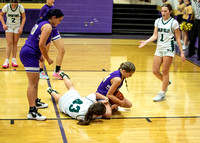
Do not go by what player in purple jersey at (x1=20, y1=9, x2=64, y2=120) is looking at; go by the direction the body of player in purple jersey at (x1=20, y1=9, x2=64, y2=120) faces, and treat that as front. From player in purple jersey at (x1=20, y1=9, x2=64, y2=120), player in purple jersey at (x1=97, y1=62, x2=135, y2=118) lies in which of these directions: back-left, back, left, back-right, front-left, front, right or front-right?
front

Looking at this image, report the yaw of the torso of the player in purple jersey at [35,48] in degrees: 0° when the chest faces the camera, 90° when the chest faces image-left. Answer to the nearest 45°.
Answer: approximately 270°
